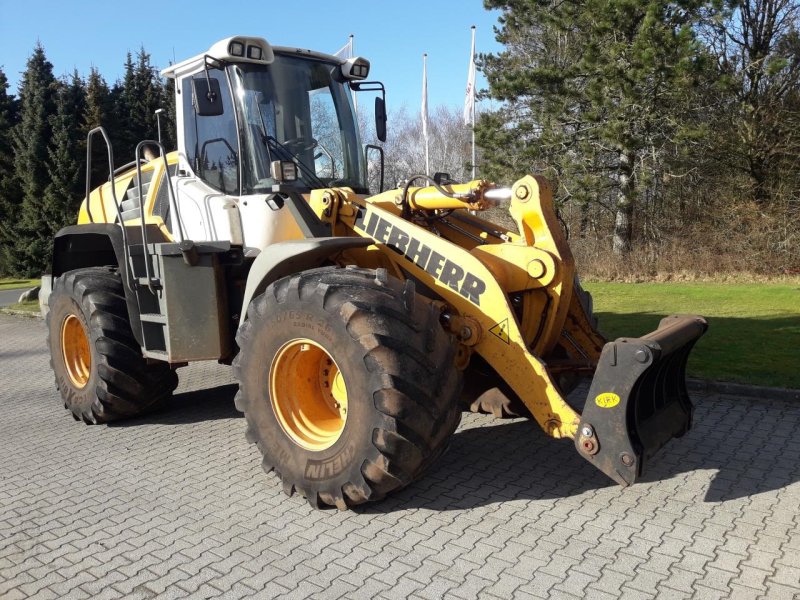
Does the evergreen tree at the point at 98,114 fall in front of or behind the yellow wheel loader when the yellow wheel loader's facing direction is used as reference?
behind

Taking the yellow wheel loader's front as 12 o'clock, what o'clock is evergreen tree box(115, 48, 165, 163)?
The evergreen tree is roughly at 7 o'clock from the yellow wheel loader.

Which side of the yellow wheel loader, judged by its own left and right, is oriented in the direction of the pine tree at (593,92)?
left

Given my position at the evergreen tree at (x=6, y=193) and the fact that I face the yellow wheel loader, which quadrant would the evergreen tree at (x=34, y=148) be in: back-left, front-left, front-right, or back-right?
front-left

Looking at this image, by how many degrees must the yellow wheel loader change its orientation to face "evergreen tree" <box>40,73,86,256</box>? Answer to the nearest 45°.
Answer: approximately 180°

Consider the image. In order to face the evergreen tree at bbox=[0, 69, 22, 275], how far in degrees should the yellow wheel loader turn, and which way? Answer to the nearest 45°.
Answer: approximately 180°

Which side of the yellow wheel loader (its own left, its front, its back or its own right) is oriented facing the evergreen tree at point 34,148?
back

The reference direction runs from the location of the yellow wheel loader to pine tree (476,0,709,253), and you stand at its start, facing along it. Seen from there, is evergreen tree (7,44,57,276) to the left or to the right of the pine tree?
left
